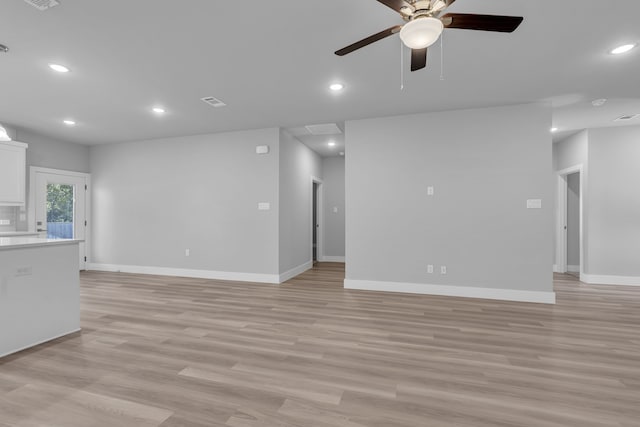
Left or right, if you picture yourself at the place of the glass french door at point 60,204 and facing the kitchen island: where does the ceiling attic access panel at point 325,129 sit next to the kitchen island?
left

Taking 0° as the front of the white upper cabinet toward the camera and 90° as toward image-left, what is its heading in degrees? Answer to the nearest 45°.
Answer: approximately 315°

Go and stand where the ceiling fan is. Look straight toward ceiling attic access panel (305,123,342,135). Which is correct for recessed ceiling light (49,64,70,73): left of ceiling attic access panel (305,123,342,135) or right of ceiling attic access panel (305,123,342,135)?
left

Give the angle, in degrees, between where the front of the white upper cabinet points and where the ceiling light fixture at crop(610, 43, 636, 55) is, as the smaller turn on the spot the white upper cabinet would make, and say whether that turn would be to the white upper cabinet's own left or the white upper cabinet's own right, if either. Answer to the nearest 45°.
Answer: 0° — it already faces it

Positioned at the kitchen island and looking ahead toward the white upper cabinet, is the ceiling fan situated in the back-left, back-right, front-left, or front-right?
back-right

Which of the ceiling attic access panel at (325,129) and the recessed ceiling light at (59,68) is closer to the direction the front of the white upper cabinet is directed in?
the ceiling attic access panel

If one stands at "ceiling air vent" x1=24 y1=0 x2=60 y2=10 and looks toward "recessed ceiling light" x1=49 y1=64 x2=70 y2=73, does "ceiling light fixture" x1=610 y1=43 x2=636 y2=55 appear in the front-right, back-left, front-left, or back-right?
back-right

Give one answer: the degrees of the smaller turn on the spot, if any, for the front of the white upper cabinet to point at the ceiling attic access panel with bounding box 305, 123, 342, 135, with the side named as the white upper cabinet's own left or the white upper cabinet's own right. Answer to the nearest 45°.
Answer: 0° — it already faces it

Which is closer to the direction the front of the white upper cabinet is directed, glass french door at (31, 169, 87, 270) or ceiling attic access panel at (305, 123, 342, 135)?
the ceiling attic access panel

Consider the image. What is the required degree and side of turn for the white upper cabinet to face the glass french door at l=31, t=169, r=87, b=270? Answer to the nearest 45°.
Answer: approximately 90° to its left
